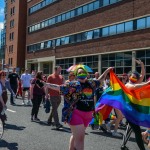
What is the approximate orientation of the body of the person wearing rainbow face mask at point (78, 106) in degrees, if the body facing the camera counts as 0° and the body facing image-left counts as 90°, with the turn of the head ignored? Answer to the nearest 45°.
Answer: approximately 315°

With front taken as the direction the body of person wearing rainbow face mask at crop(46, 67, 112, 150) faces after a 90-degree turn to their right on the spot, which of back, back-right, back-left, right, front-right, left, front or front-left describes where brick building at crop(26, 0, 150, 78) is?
back-right

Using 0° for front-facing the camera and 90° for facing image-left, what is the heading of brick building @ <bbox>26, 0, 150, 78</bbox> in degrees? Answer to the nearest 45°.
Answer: approximately 45°
